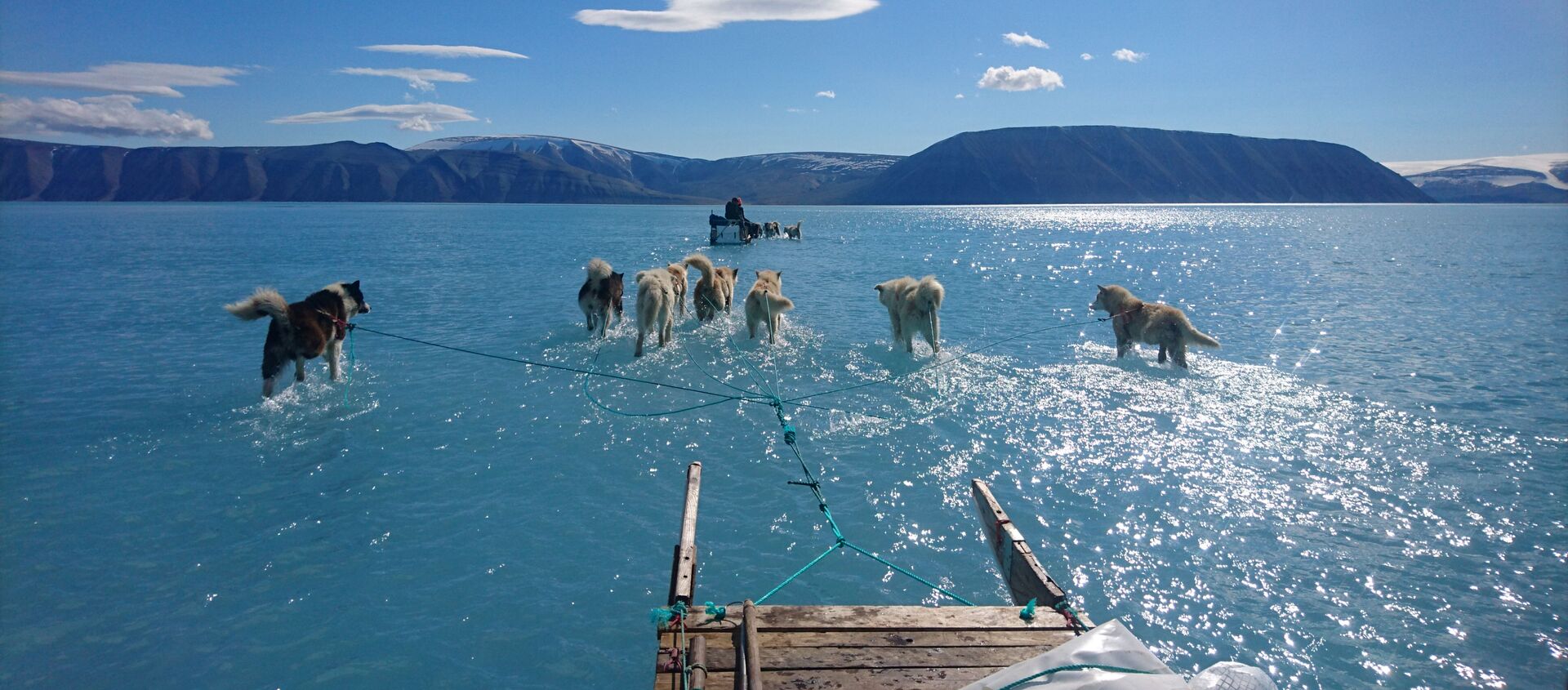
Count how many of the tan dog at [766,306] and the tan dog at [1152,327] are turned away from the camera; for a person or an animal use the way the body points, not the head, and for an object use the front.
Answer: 1

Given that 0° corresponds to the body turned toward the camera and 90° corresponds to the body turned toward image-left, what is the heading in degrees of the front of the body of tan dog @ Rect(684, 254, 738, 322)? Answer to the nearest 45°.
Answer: approximately 225°

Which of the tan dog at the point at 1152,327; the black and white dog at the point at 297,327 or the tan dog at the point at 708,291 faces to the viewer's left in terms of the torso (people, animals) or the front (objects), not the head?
the tan dog at the point at 1152,327

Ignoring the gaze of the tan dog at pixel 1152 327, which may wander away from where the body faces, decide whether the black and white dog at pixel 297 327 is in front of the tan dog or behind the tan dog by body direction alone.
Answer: in front

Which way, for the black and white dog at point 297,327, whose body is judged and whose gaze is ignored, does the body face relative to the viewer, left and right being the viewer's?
facing away from the viewer and to the right of the viewer

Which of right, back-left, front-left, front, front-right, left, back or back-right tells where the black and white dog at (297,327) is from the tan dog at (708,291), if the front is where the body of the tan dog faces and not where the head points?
back

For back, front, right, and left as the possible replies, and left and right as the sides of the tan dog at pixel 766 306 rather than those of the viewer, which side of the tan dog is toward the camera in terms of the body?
back

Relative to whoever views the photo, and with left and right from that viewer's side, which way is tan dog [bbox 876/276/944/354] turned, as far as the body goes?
facing away from the viewer and to the left of the viewer

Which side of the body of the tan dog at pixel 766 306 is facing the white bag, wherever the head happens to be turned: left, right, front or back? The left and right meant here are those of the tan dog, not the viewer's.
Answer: back

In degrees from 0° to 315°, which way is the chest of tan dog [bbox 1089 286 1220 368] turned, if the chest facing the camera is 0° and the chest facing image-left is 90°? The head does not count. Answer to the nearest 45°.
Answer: approximately 90°

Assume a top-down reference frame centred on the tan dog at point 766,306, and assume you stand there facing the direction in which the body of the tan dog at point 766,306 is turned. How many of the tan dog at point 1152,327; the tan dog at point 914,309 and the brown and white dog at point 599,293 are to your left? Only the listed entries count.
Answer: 1

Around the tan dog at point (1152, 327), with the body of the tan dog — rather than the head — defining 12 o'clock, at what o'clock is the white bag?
The white bag is roughly at 9 o'clock from the tan dog.
